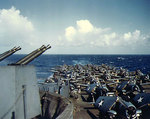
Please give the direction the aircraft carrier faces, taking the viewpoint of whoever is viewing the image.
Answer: facing the viewer

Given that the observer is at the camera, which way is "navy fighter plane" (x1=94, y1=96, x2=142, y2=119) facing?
facing the viewer and to the right of the viewer
